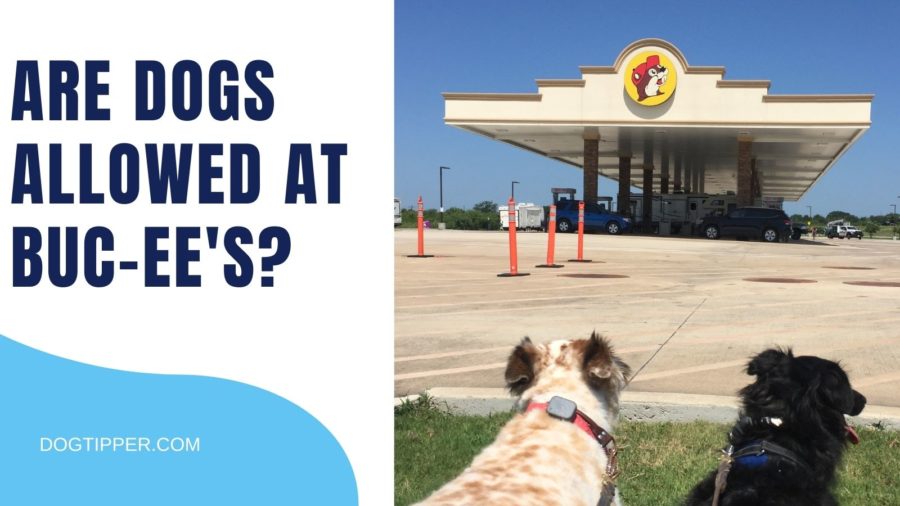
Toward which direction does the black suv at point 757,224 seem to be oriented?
to the viewer's left

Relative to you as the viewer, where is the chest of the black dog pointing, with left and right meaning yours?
facing away from the viewer and to the right of the viewer

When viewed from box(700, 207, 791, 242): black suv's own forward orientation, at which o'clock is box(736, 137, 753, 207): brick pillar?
The brick pillar is roughly at 3 o'clock from the black suv.

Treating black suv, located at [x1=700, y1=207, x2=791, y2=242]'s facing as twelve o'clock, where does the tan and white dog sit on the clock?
The tan and white dog is roughly at 9 o'clock from the black suv.

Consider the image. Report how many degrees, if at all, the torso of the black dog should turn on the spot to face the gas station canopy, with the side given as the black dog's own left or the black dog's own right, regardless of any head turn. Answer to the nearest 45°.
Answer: approximately 45° to the black dog's own left
